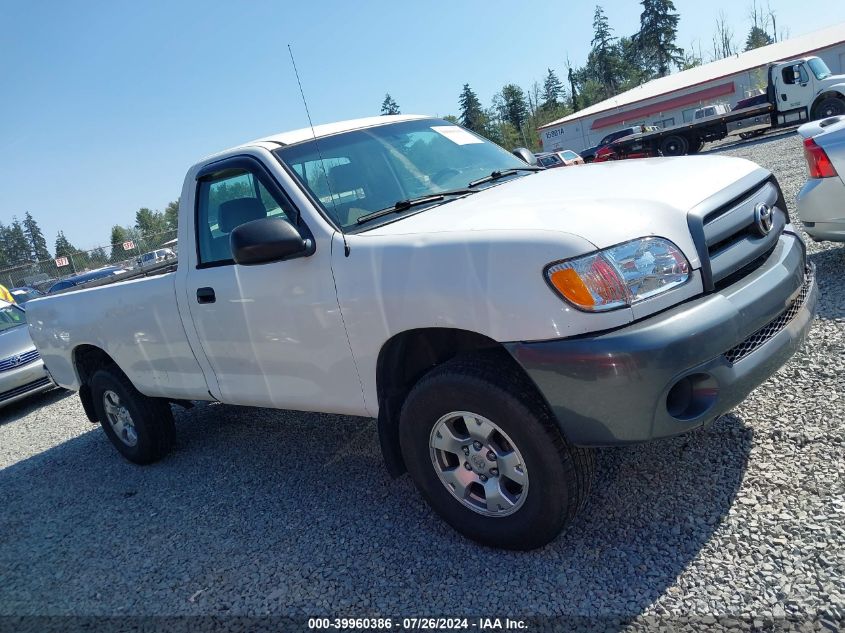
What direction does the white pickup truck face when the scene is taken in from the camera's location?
facing the viewer and to the right of the viewer

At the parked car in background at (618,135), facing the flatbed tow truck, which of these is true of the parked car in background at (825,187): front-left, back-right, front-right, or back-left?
front-right

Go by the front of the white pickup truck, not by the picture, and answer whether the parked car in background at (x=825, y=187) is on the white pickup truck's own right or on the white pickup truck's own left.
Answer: on the white pickup truck's own left

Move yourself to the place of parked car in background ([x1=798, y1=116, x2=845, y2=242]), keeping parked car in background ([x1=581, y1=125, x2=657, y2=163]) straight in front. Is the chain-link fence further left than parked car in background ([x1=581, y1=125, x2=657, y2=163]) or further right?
left

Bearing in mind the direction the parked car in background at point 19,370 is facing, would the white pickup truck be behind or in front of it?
in front

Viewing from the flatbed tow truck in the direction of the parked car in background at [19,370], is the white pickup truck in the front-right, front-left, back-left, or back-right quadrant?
front-left

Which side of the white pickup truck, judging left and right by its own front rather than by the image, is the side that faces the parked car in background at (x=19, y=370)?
back

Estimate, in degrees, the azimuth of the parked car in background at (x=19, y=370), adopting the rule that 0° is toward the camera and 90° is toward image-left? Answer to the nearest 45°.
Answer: approximately 315°

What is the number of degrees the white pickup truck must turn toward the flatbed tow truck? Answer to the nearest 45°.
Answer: approximately 90° to its left

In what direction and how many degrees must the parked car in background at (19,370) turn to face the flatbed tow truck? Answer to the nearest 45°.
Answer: approximately 45° to its left

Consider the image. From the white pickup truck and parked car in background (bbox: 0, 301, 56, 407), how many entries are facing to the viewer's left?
0

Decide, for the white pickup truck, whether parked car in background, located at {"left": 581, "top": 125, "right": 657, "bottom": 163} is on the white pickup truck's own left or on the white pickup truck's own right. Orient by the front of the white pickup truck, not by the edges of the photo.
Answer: on the white pickup truck's own left
